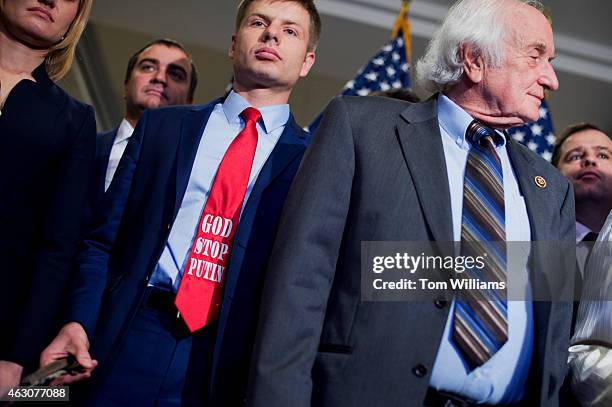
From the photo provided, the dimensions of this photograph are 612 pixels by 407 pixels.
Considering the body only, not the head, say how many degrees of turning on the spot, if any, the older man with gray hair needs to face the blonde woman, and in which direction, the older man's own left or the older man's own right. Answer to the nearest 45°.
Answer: approximately 135° to the older man's own right

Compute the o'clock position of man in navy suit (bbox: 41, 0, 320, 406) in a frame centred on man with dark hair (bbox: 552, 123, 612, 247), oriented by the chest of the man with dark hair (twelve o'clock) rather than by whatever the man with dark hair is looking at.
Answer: The man in navy suit is roughly at 1 o'clock from the man with dark hair.

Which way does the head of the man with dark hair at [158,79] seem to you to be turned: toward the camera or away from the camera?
toward the camera

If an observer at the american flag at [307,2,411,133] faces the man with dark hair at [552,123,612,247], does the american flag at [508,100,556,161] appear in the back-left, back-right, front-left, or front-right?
front-left

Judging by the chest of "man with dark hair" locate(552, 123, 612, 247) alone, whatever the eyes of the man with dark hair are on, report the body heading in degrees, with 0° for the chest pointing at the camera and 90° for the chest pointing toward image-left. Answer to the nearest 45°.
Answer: approximately 0°

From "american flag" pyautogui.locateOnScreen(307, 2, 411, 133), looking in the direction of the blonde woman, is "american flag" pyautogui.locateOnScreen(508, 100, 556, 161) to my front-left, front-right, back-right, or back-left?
back-left

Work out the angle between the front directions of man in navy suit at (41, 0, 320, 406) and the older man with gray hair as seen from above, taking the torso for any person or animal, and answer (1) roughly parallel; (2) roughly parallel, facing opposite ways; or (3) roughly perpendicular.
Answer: roughly parallel

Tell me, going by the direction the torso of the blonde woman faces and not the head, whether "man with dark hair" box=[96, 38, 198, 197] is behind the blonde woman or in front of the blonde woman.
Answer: behind

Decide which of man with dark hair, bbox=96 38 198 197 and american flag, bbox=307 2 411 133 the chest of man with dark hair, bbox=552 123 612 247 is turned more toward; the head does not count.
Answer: the man with dark hair

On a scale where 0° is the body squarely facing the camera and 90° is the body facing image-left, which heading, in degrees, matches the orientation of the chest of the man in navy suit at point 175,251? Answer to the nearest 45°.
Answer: approximately 315°

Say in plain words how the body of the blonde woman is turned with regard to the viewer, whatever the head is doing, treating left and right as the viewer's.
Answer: facing the viewer and to the left of the viewer

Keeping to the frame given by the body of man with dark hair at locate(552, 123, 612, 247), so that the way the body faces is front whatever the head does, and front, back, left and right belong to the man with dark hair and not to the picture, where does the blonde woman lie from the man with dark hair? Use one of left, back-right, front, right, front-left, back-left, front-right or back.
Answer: front-right

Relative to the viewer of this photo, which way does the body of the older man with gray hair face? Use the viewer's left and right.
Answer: facing the viewer and to the right of the viewer

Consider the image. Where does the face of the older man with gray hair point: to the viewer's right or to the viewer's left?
to the viewer's right

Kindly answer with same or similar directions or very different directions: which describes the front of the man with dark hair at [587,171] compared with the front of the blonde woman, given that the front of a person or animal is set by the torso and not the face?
same or similar directions

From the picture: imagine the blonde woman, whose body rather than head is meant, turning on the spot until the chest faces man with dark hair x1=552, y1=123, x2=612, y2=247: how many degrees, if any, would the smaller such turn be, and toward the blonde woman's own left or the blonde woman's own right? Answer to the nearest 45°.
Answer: approximately 135° to the blonde woman's own left

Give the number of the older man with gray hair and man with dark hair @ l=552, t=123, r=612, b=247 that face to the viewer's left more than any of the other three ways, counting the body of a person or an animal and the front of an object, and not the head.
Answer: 0

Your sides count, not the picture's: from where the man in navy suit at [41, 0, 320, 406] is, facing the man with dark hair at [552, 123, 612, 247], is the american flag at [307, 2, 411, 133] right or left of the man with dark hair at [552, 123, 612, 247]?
left
